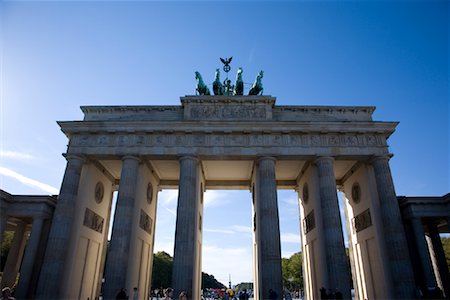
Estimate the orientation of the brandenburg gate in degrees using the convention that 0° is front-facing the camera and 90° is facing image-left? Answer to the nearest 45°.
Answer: approximately 0°
